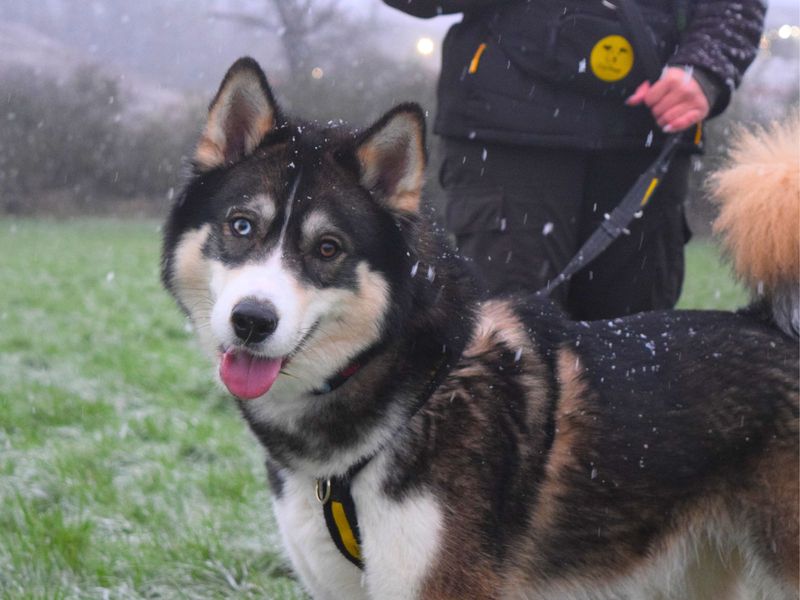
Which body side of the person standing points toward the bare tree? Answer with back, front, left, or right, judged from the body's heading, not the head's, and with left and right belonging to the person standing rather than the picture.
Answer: back

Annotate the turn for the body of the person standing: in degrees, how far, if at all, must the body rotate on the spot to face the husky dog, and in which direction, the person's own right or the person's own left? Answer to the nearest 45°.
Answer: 0° — they already face it

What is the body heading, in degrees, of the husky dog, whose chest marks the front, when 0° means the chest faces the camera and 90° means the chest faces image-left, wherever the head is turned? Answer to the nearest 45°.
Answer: approximately 45°

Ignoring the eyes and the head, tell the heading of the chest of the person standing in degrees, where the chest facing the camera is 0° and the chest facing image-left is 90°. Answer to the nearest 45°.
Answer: approximately 0°
